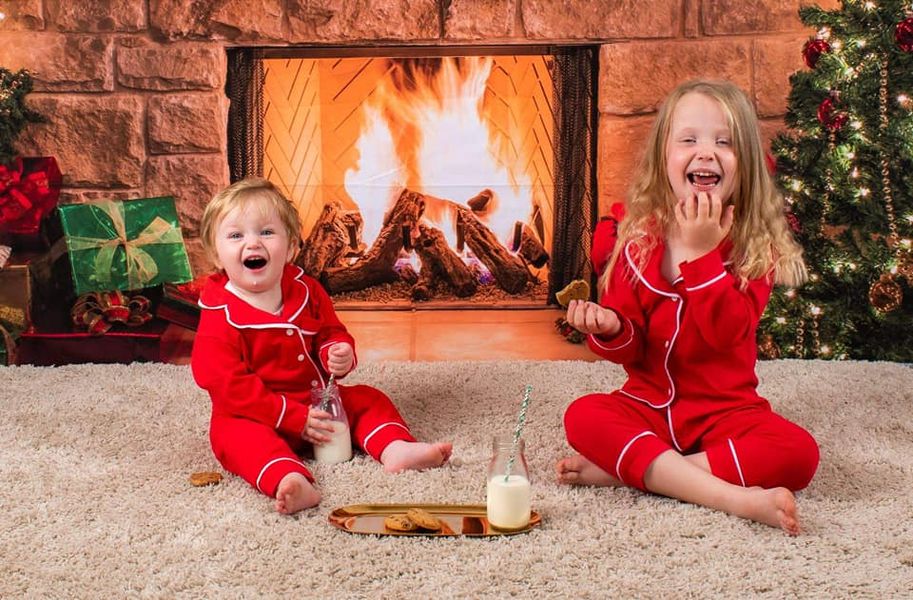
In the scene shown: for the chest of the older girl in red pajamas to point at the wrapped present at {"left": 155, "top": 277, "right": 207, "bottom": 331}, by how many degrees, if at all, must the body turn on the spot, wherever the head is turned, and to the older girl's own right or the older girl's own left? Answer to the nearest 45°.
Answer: approximately 135° to the older girl's own right

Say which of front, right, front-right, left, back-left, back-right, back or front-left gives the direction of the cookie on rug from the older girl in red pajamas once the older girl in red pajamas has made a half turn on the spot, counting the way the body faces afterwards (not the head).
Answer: left

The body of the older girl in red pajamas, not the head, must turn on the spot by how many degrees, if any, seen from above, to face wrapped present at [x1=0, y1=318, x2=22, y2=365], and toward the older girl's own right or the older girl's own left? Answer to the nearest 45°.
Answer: approximately 90° to the older girl's own right

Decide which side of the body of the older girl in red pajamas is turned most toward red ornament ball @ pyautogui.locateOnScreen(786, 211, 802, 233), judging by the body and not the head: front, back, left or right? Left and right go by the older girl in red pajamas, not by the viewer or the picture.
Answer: back

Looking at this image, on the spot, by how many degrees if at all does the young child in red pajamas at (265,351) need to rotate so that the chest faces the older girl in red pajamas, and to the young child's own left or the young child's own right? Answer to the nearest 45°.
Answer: approximately 45° to the young child's own left

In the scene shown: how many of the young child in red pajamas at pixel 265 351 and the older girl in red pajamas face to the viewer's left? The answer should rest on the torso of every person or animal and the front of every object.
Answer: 0

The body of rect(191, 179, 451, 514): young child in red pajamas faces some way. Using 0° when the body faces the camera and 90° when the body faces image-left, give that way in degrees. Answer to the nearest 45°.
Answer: approximately 315°

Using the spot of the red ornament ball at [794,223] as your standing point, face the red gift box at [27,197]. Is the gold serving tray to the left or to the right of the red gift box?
left

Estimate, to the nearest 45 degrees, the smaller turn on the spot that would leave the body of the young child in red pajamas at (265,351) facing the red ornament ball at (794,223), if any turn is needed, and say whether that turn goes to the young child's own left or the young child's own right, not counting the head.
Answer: approximately 90° to the young child's own left
